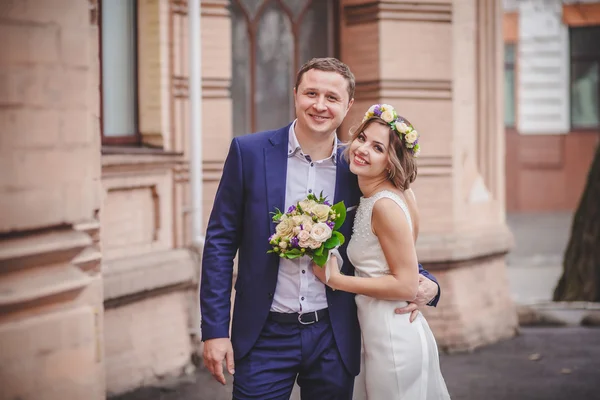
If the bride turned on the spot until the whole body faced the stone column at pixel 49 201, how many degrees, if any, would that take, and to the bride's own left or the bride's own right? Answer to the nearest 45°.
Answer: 0° — they already face it

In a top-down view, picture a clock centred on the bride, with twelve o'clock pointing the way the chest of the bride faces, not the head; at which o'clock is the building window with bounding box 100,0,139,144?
The building window is roughly at 2 o'clock from the bride.

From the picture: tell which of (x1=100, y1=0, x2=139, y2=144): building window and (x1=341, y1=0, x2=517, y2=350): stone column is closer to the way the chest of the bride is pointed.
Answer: the building window

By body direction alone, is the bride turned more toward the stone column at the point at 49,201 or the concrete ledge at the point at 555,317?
the stone column

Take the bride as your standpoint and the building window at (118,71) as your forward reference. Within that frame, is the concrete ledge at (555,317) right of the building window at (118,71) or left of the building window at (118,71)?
right

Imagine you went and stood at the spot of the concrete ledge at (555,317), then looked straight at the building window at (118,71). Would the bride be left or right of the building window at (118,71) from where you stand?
left

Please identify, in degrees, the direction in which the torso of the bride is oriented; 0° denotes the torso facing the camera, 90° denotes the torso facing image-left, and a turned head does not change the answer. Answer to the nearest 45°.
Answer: approximately 90°

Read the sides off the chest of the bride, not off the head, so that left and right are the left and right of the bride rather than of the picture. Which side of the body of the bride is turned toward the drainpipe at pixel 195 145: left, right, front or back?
right

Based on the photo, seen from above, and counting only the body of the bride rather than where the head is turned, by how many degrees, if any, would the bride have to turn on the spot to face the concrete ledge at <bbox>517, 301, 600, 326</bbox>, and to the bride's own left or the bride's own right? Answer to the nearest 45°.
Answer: approximately 90° to the bride's own right

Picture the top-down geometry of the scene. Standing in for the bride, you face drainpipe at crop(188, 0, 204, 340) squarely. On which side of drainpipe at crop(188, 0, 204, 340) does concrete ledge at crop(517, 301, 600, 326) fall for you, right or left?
right

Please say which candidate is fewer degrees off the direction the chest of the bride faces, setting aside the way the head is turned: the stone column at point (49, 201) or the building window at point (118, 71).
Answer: the stone column
